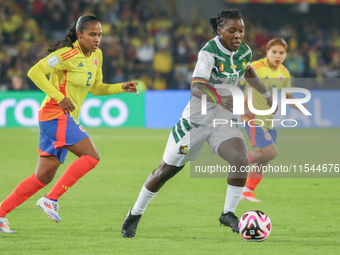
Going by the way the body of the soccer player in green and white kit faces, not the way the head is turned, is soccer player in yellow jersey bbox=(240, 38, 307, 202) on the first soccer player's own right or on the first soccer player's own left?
on the first soccer player's own left

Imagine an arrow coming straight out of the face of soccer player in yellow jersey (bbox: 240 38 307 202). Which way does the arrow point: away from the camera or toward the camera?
toward the camera

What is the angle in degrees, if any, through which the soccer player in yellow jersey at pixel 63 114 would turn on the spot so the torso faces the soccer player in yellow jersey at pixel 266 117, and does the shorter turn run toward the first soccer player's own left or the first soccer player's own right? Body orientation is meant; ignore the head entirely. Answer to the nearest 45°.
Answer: approximately 90° to the first soccer player's own left

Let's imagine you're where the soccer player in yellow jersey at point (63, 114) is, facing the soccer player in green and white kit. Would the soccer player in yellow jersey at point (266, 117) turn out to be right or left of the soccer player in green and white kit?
left

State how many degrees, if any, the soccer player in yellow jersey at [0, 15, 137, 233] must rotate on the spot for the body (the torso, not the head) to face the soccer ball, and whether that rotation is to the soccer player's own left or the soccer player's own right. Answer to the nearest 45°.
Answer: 0° — they already face it

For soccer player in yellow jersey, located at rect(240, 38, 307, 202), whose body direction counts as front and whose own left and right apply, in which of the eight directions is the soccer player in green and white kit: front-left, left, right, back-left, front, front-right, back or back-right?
front-right

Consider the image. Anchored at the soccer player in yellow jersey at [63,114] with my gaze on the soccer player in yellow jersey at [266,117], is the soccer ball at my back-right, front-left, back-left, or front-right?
front-right

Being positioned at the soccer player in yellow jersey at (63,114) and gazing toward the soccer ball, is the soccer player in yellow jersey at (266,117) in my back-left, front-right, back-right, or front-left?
front-left

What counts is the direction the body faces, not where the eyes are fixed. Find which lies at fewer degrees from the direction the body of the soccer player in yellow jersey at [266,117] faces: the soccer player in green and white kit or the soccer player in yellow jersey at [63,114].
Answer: the soccer player in green and white kit

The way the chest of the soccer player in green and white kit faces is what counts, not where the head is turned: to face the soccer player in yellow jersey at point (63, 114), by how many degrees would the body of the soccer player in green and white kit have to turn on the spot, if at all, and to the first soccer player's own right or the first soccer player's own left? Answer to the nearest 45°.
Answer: approximately 135° to the first soccer player's own right

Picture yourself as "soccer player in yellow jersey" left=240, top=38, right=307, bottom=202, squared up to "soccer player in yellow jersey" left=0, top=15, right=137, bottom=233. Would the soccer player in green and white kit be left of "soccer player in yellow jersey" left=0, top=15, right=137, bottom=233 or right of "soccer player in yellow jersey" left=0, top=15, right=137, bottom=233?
left

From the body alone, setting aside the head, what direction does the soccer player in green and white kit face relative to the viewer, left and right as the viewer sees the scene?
facing the viewer and to the right of the viewer

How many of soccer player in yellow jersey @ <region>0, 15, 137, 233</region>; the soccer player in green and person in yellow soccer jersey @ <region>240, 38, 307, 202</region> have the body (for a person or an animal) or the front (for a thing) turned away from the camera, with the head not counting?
0
